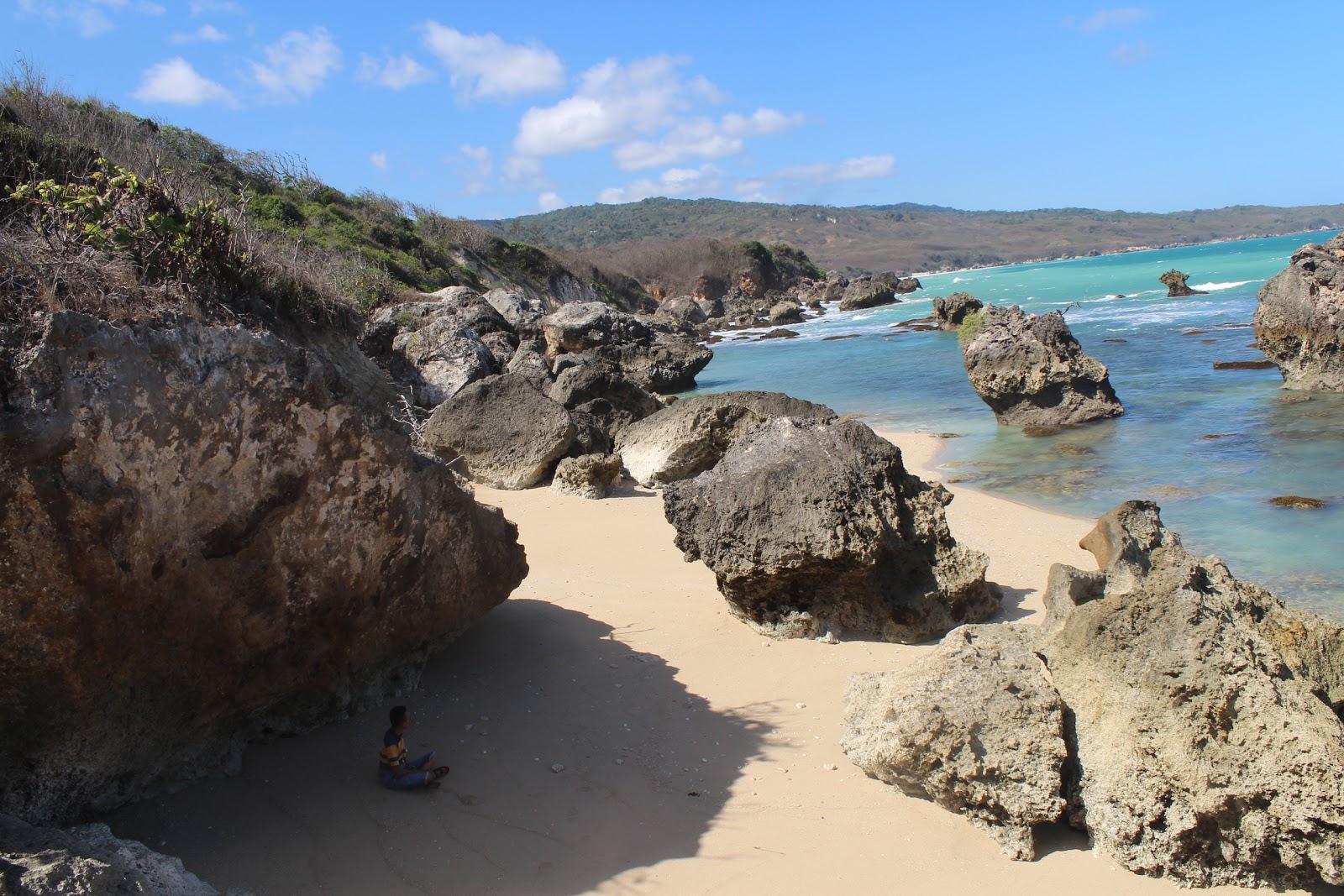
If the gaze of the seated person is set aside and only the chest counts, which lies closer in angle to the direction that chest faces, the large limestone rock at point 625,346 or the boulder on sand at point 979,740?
the boulder on sand

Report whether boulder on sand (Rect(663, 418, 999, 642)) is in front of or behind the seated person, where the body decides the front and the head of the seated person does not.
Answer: in front

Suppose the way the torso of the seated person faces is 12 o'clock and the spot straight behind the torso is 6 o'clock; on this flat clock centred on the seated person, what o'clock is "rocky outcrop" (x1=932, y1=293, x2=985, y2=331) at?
The rocky outcrop is roughly at 10 o'clock from the seated person.

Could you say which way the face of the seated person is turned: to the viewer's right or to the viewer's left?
to the viewer's right

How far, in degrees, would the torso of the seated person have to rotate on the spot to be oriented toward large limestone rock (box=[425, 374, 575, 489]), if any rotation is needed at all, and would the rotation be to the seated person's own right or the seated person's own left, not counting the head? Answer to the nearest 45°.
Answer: approximately 90° to the seated person's own left

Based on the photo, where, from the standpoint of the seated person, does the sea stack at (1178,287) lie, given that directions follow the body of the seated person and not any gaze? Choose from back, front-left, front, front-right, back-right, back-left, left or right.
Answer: front-left

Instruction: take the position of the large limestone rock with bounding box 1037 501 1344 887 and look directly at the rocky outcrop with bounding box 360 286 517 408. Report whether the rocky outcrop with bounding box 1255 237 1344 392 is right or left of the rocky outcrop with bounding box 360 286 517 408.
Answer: right

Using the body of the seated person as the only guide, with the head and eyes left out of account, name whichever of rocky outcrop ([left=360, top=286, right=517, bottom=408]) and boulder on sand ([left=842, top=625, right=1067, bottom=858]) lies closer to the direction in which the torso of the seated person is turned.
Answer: the boulder on sand

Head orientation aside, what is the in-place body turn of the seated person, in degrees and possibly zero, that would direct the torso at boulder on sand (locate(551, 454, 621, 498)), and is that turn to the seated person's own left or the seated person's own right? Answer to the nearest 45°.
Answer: approximately 90° to the seated person's own left

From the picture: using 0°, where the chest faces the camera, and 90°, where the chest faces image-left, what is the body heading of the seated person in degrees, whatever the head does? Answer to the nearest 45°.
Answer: approximately 270°

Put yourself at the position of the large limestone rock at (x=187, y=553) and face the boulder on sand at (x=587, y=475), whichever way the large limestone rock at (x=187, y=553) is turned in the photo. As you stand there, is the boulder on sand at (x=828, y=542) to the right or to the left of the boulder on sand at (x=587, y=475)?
right

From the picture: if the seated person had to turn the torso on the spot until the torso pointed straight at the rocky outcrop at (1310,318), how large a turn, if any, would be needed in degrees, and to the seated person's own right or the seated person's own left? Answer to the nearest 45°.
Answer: approximately 45° to the seated person's own left

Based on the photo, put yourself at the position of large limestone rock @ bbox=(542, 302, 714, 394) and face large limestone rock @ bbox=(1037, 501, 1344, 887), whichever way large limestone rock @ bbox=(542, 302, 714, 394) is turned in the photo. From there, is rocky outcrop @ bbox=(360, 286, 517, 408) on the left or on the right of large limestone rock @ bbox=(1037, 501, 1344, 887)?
right
